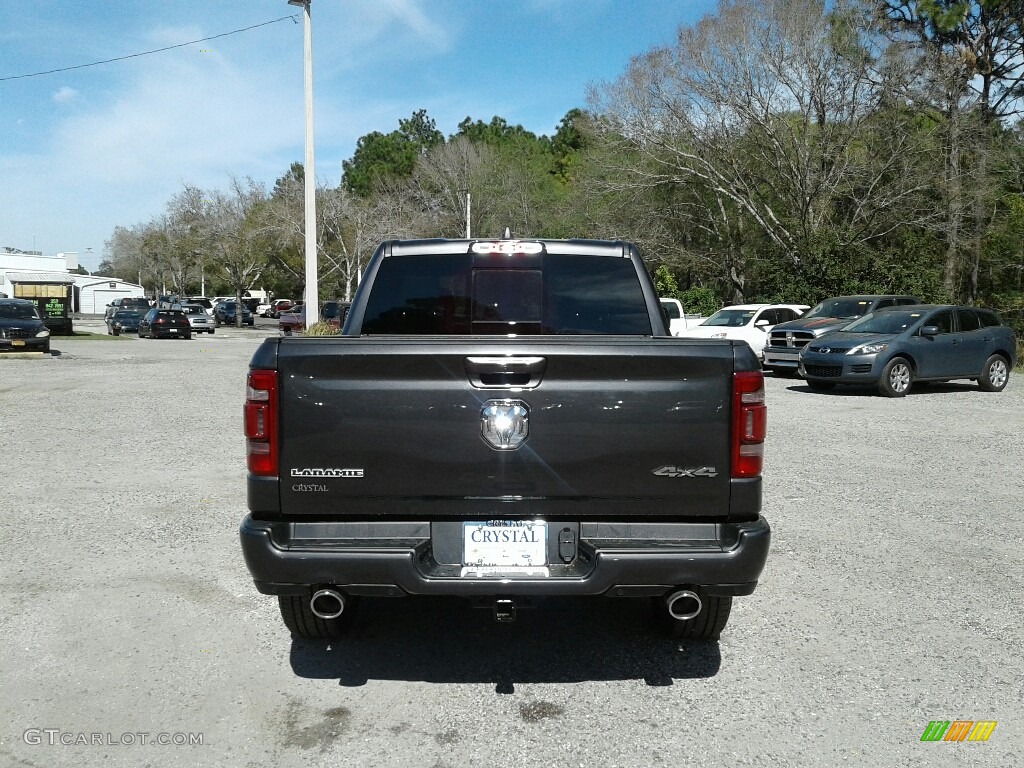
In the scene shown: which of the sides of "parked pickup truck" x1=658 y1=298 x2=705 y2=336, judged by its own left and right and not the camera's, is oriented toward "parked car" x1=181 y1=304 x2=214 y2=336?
right

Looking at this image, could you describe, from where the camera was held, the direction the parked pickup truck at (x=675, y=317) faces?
facing the viewer and to the left of the viewer

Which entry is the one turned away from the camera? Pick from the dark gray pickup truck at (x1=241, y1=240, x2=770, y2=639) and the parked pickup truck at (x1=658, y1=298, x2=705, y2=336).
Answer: the dark gray pickup truck

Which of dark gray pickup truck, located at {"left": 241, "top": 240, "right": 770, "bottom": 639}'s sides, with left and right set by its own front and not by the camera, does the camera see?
back

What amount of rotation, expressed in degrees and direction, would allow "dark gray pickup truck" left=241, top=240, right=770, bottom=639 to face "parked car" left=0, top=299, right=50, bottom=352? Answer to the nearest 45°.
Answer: approximately 45° to its left

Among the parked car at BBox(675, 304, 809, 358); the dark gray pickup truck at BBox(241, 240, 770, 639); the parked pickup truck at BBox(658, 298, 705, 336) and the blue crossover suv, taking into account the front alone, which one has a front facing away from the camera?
the dark gray pickup truck

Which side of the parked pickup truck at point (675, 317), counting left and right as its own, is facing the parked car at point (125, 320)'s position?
right

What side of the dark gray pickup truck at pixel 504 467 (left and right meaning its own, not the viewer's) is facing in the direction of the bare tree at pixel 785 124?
front

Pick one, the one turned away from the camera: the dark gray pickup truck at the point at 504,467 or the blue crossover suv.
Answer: the dark gray pickup truck

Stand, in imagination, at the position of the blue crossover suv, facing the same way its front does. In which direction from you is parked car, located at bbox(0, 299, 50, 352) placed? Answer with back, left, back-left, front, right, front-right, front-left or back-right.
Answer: front-right
